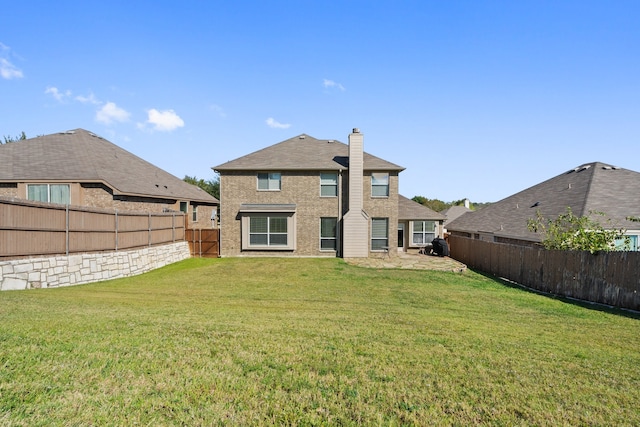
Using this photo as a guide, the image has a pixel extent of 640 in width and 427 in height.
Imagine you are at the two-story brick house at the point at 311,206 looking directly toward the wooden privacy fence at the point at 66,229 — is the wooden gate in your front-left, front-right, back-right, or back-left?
front-right

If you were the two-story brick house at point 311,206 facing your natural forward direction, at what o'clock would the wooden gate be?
The wooden gate is roughly at 9 o'clock from the two-story brick house.

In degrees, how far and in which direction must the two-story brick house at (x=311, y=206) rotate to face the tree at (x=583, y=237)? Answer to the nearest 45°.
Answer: approximately 135° to its right

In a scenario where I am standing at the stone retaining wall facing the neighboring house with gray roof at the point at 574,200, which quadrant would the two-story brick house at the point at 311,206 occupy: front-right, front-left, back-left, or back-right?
front-left

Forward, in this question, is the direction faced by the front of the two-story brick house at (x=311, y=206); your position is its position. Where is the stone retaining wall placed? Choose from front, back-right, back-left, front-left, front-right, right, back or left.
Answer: back-left

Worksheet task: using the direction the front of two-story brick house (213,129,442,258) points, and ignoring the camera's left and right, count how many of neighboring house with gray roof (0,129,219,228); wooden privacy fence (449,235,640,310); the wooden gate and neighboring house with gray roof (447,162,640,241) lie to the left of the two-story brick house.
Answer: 2

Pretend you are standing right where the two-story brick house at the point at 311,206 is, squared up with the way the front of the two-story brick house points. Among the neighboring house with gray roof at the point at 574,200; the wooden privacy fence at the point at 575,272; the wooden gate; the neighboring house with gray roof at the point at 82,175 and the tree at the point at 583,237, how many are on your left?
2

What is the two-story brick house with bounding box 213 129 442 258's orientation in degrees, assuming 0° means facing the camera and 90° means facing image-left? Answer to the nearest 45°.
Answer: approximately 180°

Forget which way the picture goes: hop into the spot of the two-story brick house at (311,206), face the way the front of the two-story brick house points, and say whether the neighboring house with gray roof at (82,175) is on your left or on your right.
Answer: on your left

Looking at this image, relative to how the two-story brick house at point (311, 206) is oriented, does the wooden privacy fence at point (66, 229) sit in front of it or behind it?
behind

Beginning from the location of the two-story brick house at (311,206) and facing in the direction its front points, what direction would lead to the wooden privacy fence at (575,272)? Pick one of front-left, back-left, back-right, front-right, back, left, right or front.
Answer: back-right

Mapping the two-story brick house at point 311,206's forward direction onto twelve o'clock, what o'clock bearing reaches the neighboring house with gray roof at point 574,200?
The neighboring house with gray roof is roughly at 3 o'clock from the two-story brick house.
